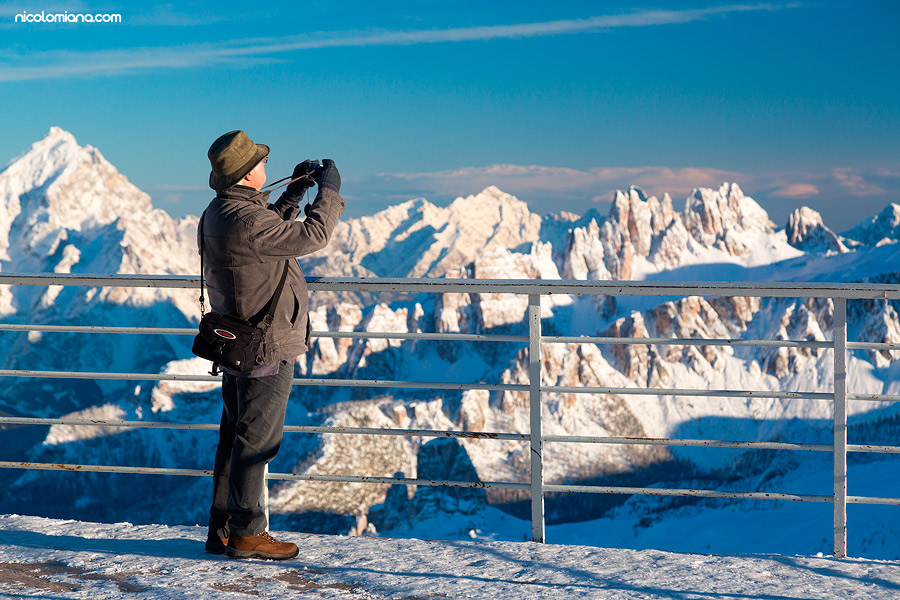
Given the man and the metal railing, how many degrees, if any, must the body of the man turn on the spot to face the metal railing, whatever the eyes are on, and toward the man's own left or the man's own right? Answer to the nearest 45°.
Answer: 0° — they already face it

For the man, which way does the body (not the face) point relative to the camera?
to the viewer's right

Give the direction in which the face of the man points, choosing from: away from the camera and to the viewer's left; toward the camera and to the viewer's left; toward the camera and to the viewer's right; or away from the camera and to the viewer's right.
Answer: away from the camera and to the viewer's right
